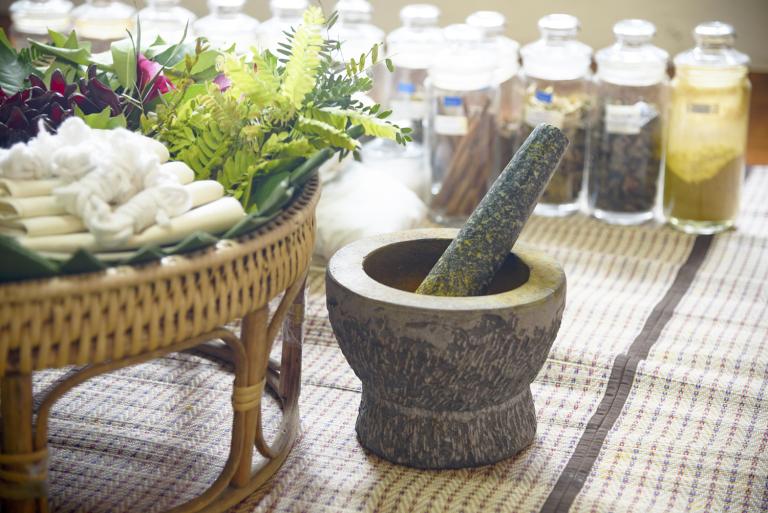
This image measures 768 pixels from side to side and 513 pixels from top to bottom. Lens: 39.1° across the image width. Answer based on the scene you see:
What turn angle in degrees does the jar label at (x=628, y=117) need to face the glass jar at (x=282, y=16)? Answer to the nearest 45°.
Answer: approximately 90° to its right

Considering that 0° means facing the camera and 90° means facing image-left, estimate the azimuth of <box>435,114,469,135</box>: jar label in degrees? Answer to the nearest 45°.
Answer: approximately 0°

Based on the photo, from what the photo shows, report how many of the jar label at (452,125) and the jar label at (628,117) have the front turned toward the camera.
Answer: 2

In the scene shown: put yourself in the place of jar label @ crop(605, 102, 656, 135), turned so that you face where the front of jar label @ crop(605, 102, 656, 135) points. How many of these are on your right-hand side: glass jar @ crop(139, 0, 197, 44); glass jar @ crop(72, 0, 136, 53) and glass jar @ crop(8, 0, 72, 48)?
3

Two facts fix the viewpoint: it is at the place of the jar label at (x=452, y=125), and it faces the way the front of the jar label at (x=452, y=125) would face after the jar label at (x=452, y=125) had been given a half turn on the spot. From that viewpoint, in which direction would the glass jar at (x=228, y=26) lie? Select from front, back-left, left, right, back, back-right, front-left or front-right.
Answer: front-left

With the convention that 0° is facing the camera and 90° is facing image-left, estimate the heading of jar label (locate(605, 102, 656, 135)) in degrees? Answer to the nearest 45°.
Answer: approximately 0°
